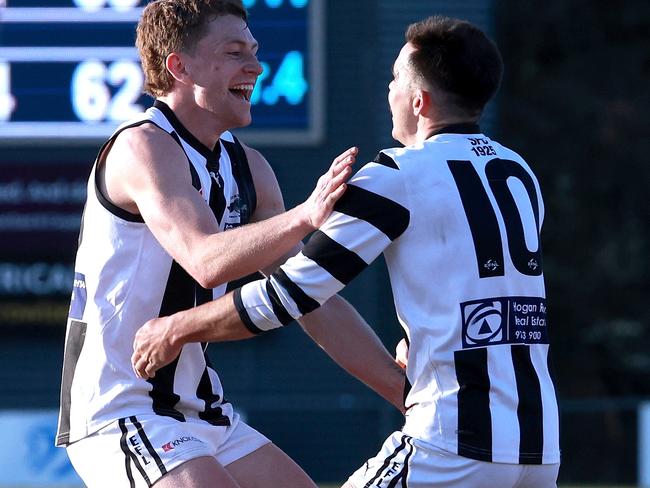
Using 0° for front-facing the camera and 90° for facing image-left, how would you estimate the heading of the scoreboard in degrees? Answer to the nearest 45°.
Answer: approximately 0°
